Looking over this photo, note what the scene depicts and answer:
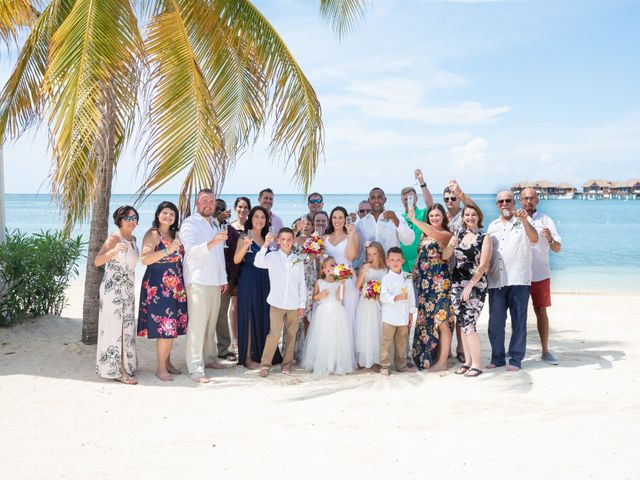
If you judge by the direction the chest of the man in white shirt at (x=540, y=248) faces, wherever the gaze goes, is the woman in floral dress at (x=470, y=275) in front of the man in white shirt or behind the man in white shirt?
in front

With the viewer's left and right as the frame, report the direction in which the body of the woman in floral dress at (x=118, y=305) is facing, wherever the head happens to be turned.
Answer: facing the viewer and to the right of the viewer

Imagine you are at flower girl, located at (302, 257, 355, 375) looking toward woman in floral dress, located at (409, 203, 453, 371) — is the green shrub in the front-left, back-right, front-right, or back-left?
back-left

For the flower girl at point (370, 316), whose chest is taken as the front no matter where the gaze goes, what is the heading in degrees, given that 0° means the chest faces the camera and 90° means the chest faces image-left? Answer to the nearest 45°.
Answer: approximately 0°

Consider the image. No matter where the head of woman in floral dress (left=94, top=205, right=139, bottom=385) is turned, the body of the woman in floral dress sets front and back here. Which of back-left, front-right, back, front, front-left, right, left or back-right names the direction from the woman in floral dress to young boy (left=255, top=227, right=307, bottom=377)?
front-left

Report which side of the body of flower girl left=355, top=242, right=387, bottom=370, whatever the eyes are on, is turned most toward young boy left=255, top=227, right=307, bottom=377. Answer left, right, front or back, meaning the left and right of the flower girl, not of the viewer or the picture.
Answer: right

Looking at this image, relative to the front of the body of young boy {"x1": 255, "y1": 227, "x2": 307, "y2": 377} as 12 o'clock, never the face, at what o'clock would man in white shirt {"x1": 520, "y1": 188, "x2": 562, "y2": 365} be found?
The man in white shirt is roughly at 9 o'clock from the young boy.

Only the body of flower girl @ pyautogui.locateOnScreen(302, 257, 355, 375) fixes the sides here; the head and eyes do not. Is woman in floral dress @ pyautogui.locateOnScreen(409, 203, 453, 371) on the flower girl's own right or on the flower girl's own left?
on the flower girl's own left

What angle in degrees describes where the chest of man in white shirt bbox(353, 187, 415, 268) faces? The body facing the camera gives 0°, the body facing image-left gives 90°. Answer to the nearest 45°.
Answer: approximately 0°
